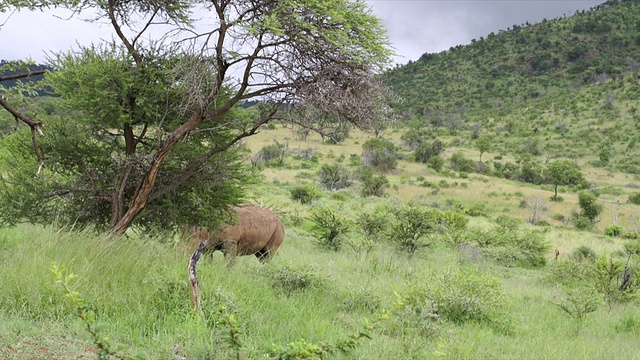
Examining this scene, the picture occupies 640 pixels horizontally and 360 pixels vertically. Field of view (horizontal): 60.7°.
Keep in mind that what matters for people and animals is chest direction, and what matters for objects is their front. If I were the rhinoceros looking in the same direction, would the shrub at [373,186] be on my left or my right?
on my right

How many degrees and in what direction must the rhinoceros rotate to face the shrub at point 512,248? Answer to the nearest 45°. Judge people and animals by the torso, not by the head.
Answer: approximately 135° to its right

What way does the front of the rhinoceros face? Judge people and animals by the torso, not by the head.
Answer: to the viewer's left

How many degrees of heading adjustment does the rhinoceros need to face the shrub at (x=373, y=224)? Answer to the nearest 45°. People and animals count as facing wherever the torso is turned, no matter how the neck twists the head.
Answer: approximately 135° to its right

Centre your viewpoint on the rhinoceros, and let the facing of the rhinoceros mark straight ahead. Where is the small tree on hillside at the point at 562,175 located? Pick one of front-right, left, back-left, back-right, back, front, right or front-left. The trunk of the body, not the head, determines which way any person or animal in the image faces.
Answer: back-right

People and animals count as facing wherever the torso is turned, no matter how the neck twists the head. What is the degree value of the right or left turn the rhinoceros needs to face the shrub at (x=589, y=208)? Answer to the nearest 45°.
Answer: approximately 135° to its right

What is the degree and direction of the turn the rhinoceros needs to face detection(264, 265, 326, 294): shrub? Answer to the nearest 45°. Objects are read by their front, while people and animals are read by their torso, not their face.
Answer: approximately 90° to its left

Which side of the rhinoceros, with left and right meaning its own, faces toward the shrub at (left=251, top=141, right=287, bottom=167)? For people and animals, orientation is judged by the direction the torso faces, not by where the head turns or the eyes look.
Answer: right

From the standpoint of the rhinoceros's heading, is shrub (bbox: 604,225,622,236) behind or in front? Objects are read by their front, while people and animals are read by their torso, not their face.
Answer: behind

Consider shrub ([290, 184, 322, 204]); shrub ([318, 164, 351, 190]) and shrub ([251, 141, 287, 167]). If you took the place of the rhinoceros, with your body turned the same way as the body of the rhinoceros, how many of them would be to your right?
3
